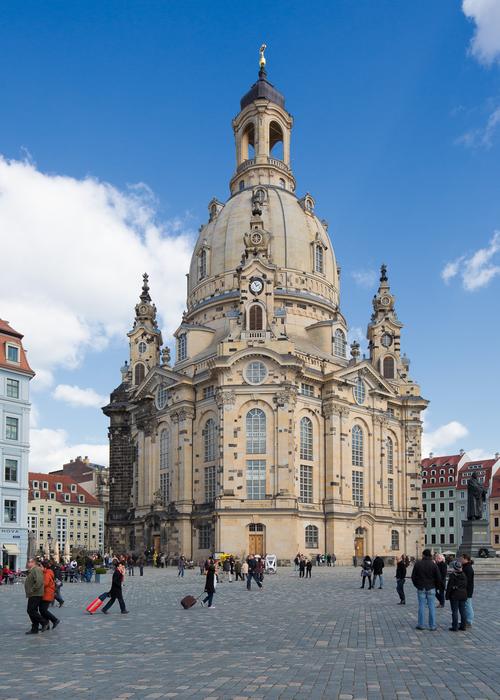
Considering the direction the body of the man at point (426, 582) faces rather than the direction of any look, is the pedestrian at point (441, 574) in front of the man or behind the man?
in front

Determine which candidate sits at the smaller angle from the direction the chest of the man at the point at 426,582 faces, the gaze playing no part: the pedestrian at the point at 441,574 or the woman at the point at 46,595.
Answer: the pedestrian

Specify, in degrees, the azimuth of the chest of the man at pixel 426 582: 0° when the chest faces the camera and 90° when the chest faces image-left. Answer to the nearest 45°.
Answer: approximately 180°

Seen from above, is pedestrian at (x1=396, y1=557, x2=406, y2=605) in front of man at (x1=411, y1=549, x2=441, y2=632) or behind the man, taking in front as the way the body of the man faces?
in front

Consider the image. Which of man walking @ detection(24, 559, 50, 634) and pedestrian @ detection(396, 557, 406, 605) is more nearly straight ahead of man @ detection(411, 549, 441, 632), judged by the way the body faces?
the pedestrian

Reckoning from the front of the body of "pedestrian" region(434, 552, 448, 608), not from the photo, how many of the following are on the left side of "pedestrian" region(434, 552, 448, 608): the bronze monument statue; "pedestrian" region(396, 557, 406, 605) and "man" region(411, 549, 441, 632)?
1

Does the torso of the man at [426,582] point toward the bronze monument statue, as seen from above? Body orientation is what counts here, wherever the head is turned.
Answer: yes
